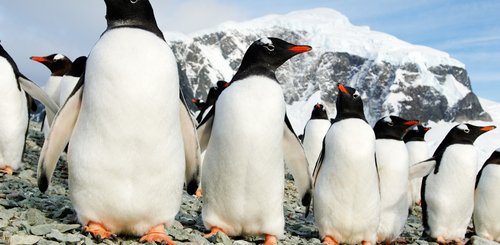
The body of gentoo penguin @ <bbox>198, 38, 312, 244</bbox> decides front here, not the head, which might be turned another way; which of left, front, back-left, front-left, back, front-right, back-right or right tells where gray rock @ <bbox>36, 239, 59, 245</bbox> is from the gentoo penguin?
front-right

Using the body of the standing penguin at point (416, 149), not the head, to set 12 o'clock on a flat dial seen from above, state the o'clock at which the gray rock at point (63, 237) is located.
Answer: The gray rock is roughly at 2 o'clock from the standing penguin.

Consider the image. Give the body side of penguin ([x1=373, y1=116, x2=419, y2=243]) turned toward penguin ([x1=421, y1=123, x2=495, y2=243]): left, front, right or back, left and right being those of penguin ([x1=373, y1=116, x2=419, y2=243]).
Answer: left

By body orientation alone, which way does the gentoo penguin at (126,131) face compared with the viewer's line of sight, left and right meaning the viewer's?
facing the viewer

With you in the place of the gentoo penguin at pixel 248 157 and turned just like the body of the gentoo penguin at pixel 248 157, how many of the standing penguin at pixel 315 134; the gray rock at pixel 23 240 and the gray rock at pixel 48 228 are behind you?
1

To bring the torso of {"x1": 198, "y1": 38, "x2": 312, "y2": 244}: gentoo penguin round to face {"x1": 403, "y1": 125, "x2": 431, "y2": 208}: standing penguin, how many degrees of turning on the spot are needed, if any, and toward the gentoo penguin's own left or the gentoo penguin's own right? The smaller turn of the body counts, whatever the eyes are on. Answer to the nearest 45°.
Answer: approximately 135° to the gentoo penguin's own left

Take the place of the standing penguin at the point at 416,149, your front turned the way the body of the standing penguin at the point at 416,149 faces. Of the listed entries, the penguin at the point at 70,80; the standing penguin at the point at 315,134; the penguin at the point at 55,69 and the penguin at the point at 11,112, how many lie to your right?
4

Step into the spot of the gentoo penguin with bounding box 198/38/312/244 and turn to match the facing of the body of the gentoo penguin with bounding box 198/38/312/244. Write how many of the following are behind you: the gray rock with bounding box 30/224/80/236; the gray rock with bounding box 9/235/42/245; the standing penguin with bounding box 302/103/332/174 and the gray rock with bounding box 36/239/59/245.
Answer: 1

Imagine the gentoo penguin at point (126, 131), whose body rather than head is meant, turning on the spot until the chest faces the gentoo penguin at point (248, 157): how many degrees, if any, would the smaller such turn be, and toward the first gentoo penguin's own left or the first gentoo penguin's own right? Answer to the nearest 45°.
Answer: approximately 135° to the first gentoo penguin's own left

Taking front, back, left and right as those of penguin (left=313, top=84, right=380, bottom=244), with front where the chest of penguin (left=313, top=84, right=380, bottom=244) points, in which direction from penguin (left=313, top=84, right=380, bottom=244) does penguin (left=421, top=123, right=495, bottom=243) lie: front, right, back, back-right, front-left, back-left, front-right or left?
back-left

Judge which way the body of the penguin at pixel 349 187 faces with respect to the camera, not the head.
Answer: toward the camera

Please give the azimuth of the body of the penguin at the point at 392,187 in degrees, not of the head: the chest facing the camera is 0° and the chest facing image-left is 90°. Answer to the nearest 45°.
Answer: approximately 315°

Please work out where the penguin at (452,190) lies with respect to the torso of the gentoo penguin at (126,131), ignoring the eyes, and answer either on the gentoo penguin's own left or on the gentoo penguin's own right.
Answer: on the gentoo penguin's own left
